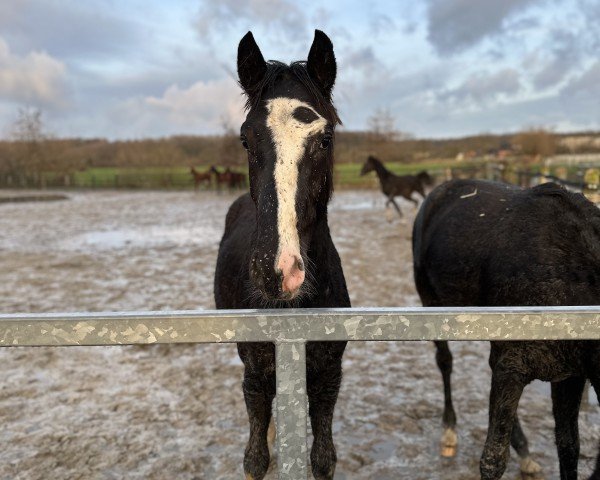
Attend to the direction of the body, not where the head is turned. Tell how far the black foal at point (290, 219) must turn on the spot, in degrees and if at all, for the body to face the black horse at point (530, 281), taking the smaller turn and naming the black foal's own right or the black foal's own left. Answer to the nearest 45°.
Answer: approximately 90° to the black foal's own left

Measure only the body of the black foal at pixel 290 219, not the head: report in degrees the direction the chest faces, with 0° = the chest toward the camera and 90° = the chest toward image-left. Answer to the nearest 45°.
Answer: approximately 0°

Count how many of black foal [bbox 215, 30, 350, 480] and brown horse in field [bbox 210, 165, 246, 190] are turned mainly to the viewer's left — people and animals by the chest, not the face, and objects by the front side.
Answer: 1

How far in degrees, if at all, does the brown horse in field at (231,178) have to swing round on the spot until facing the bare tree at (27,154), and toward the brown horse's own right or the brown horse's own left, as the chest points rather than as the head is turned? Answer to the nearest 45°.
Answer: approximately 45° to the brown horse's own right

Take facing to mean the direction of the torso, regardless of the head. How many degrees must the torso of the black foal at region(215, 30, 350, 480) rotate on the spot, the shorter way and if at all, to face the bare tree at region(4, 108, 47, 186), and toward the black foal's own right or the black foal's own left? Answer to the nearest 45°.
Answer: approximately 135° to the black foal's own right

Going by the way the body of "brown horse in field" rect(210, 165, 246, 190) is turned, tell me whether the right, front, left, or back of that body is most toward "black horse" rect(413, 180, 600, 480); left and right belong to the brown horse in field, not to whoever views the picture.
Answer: left

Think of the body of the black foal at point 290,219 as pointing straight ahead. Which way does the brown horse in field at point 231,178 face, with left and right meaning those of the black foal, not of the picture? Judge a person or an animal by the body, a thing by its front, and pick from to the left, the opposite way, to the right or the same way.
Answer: to the right

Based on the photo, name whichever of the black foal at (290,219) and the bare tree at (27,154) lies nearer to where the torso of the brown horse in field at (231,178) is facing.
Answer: the bare tree

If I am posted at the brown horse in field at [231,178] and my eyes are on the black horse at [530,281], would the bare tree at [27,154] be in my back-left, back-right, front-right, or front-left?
back-right

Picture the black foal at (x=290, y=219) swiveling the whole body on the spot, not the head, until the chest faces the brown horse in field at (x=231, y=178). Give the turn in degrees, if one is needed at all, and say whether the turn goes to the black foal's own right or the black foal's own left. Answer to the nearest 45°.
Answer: approximately 180°

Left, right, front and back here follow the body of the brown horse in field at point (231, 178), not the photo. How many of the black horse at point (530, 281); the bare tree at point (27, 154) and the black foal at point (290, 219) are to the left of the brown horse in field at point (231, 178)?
2

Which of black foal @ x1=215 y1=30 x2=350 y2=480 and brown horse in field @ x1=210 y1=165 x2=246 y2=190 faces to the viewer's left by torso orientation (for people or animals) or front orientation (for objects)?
the brown horse in field
